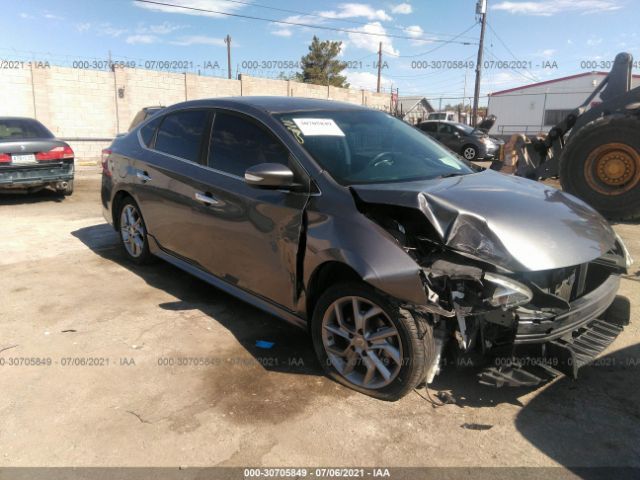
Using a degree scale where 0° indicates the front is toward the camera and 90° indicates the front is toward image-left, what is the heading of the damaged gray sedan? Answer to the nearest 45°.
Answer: approximately 315°

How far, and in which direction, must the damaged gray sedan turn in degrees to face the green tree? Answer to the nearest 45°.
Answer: approximately 135° to its left

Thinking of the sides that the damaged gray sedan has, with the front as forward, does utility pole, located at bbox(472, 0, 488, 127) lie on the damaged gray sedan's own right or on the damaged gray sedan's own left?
on the damaged gray sedan's own left
